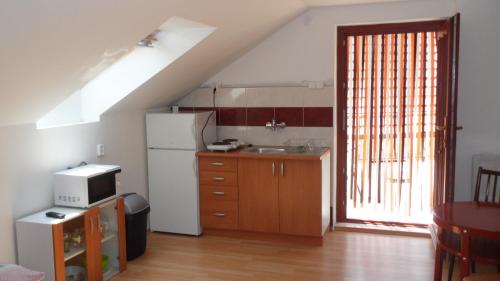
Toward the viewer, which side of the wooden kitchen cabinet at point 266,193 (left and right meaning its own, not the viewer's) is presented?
front

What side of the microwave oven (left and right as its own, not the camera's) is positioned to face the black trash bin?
left

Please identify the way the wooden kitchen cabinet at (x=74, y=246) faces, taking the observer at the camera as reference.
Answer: facing the viewer and to the right of the viewer

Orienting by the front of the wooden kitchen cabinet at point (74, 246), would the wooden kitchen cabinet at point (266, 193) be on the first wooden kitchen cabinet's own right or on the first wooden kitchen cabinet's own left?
on the first wooden kitchen cabinet's own left

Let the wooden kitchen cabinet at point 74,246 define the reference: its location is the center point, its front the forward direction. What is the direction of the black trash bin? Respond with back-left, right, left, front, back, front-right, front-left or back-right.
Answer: left

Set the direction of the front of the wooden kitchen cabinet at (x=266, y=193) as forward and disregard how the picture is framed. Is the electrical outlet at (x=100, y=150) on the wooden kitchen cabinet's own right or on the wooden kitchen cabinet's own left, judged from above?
on the wooden kitchen cabinet's own right

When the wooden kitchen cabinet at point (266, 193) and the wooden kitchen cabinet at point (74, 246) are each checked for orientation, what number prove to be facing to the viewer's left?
0

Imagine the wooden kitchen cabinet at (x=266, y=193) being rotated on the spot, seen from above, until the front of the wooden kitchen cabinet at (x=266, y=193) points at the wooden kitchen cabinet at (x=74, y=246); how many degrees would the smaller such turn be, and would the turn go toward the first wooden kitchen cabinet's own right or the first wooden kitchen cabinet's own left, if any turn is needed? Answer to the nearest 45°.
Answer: approximately 45° to the first wooden kitchen cabinet's own right
